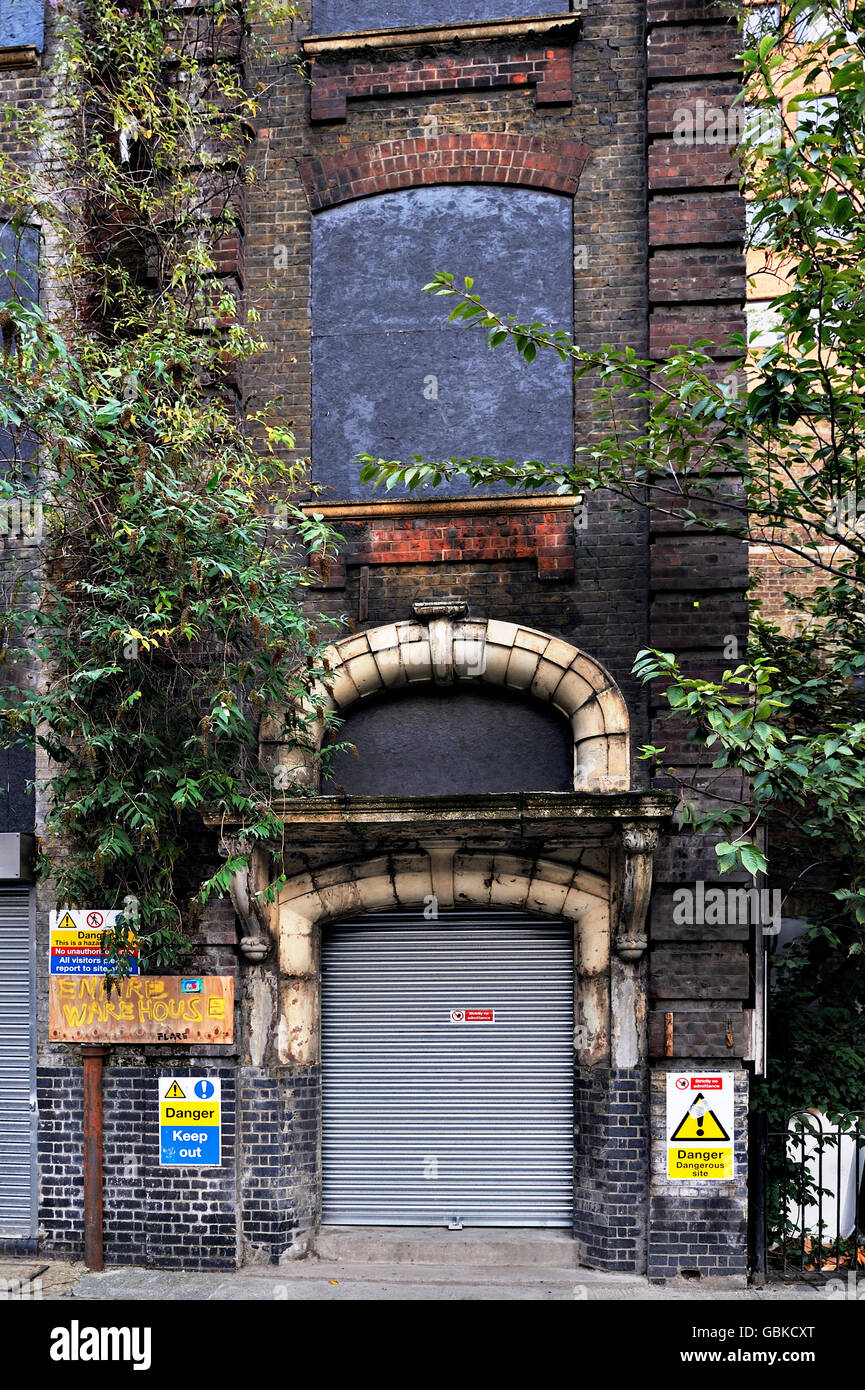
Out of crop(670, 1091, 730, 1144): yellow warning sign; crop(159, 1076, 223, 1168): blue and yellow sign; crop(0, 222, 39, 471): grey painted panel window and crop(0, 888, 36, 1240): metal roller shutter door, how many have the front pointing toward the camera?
4

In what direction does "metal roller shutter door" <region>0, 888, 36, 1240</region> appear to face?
toward the camera

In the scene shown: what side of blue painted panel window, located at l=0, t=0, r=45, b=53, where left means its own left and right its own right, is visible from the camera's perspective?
front

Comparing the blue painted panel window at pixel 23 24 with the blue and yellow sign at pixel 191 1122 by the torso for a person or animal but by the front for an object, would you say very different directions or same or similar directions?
same or similar directions

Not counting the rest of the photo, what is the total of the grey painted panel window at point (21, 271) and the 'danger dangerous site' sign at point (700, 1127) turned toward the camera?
2

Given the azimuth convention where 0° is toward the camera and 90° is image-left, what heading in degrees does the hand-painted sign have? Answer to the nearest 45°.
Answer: approximately 0°

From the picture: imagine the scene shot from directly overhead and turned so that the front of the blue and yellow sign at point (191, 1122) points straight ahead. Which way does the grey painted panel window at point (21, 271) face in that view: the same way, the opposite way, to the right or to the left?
the same way

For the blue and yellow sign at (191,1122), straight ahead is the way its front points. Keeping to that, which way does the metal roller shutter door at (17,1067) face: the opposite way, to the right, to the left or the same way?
the same way

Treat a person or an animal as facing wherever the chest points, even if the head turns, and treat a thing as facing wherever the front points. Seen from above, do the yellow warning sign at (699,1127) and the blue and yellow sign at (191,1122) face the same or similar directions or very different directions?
same or similar directions

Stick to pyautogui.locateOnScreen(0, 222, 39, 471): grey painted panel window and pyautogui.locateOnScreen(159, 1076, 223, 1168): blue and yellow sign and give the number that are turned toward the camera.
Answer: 2
